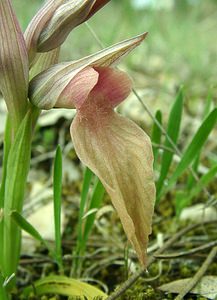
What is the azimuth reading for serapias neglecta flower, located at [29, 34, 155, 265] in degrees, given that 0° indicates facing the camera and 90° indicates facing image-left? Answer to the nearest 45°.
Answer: approximately 315°
